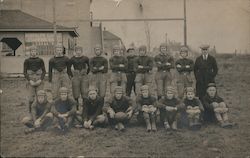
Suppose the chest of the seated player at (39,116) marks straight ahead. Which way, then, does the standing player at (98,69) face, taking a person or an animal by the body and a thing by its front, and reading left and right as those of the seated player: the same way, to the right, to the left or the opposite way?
the same way

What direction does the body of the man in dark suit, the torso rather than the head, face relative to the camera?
toward the camera

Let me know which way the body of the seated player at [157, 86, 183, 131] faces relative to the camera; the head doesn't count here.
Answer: toward the camera

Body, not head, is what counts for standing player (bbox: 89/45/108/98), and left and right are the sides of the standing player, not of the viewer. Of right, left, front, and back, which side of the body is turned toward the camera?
front

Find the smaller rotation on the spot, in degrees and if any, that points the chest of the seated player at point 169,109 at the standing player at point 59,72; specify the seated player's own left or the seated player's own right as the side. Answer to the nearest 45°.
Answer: approximately 90° to the seated player's own right

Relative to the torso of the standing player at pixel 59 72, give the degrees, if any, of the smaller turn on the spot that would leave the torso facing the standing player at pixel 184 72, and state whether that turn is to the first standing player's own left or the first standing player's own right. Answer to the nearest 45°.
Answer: approximately 90° to the first standing player's own left

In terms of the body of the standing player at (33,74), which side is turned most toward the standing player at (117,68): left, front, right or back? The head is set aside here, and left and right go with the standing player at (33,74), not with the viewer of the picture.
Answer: left

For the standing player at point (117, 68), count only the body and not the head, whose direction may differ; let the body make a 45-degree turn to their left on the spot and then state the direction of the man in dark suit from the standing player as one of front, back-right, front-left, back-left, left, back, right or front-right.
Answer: front-left

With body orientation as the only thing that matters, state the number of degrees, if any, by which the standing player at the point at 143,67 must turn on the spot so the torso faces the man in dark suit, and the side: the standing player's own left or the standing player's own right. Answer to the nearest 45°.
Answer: approximately 90° to the standing player's own left

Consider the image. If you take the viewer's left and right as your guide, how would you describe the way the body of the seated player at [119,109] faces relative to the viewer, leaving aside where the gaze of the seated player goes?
facing the viewer

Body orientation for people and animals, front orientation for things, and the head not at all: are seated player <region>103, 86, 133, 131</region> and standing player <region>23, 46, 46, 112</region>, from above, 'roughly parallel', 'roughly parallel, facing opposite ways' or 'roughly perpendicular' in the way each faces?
roughly parallel
